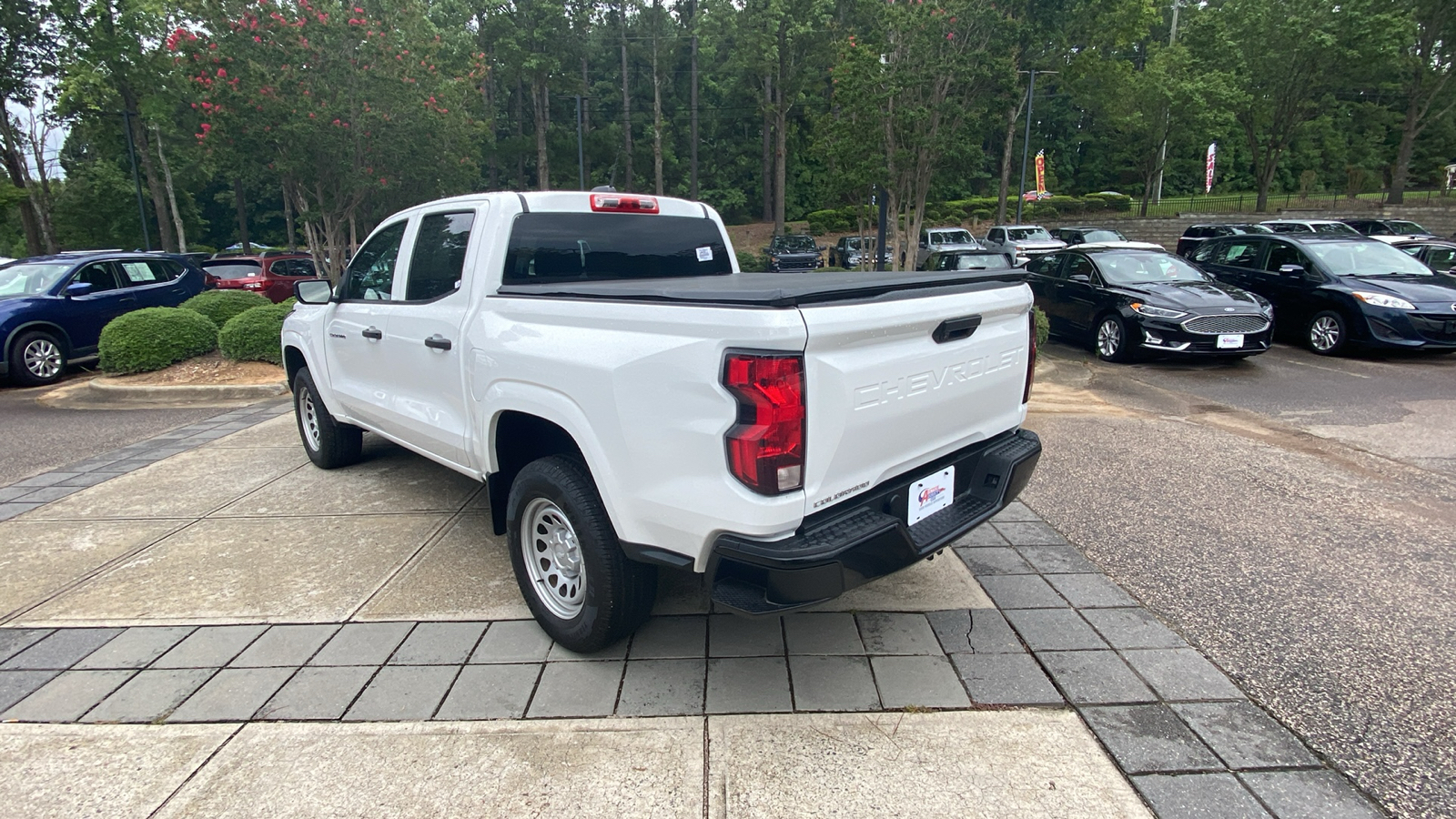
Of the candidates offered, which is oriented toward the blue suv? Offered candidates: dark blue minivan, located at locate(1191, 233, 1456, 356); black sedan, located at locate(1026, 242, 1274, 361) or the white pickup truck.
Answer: the white pickup truck

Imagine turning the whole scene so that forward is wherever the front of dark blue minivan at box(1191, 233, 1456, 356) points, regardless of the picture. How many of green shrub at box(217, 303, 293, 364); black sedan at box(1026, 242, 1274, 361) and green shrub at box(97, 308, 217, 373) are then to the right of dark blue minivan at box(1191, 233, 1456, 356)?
3

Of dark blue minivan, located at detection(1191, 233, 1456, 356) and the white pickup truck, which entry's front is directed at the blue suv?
the white pickup truck

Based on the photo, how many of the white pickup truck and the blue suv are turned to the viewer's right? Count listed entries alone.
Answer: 0

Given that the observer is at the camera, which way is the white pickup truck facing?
facing away from the viewer and to the left of the viewer

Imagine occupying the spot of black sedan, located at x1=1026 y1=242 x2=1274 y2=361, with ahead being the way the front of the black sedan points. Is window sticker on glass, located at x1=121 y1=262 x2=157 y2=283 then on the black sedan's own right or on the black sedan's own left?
on the black sedan's own right

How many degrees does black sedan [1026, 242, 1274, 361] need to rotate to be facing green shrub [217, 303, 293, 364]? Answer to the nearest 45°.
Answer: approximately 90° to its right

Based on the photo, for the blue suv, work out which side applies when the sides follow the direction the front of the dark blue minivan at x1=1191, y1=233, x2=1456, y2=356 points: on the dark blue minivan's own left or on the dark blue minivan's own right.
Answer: on the dark blue minivan's own right

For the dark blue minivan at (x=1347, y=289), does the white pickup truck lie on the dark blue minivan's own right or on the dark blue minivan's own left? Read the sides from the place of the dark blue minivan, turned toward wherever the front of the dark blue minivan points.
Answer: on the dark blue minivan's own right

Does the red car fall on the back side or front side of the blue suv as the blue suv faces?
on the back side
